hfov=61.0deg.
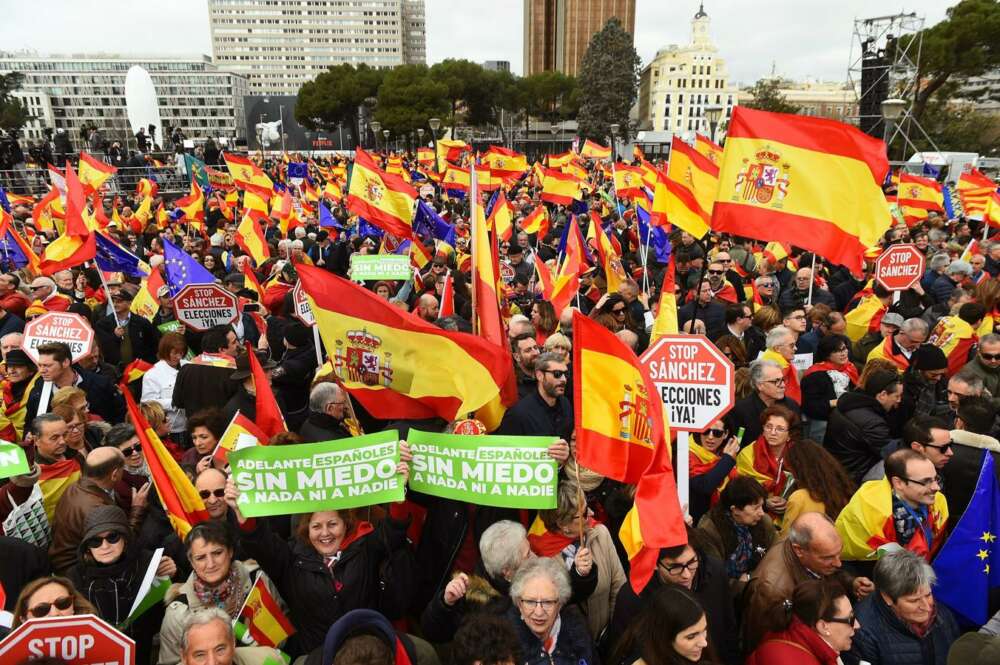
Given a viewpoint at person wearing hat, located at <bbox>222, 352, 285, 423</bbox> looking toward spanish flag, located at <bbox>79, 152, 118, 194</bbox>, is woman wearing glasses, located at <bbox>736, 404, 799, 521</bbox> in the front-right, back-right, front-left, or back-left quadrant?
back-right

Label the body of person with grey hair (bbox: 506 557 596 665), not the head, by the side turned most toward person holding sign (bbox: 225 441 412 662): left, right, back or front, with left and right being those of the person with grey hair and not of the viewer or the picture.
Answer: right

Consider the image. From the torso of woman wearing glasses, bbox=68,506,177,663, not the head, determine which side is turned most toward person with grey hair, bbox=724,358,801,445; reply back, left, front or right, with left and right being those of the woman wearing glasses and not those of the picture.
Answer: left

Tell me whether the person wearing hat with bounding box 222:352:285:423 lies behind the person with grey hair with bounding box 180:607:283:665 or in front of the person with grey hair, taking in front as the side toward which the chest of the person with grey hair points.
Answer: behind

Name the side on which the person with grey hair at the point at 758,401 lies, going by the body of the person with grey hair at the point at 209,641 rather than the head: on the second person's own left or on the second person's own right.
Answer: on the second person's own left
